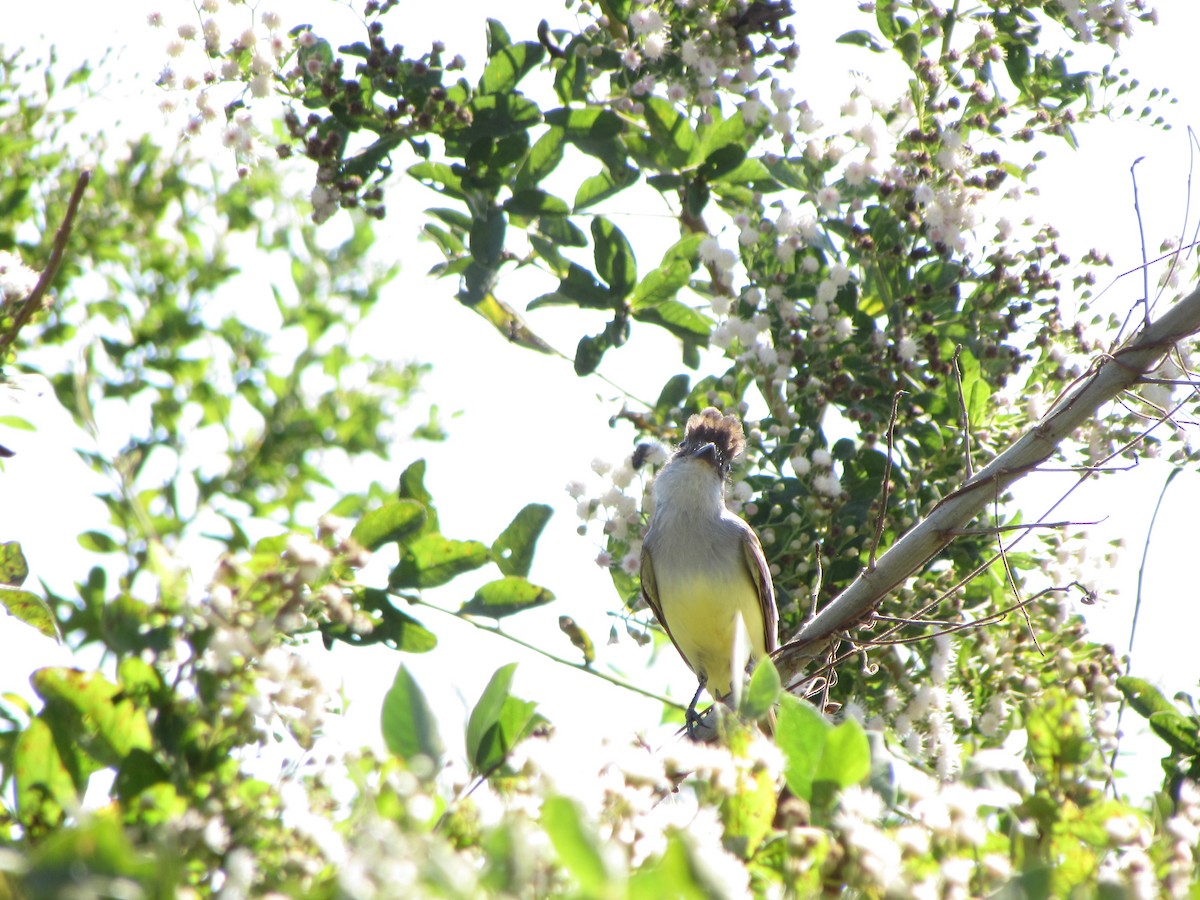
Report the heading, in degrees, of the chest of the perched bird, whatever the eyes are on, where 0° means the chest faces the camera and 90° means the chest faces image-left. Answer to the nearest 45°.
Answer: approximately 0°
